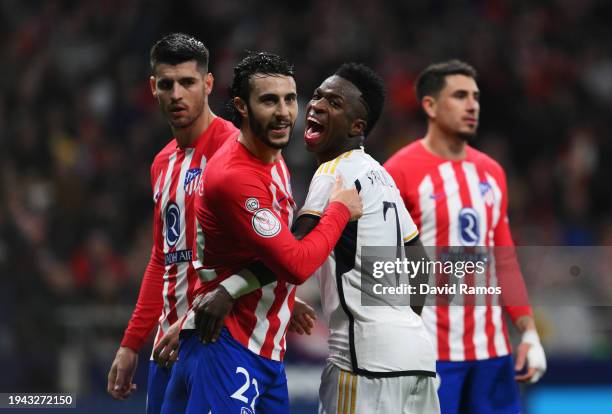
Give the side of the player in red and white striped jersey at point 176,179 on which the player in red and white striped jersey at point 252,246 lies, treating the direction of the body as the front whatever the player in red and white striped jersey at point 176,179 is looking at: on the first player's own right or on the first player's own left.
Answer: on the first player's own left

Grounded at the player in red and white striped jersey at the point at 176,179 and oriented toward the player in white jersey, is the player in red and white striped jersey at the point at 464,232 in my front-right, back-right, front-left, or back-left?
front-left

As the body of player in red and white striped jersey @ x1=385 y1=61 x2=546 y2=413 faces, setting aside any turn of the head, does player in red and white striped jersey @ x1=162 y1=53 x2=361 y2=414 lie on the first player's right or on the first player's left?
on the first player's right

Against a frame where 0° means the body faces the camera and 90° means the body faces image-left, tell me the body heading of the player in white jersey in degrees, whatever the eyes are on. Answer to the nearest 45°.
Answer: approximately 135°

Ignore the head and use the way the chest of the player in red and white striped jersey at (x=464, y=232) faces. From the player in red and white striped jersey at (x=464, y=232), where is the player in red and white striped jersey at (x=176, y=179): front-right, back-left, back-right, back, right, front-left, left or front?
right

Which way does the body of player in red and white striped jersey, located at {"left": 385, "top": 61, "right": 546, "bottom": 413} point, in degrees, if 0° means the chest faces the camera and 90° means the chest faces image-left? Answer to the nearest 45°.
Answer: approximately 315°

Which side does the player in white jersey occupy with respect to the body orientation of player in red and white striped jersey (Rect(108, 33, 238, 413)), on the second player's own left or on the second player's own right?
on the second player's own left

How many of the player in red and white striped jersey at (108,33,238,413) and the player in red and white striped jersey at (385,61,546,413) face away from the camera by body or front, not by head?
0

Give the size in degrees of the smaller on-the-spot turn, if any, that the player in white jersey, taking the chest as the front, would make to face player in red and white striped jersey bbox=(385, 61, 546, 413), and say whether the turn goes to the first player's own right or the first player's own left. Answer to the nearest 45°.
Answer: approximately 90° to the first player's own right

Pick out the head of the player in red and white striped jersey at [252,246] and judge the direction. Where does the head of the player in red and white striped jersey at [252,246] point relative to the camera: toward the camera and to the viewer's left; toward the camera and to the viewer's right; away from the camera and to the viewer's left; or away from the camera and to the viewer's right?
toward the camera and to the viewer's right

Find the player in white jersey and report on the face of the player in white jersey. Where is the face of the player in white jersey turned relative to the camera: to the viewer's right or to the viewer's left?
to the viewer's left
